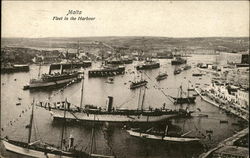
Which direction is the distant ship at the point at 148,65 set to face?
to the viewer's left

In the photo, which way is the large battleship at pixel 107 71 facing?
to the viewer's left
